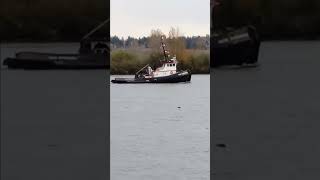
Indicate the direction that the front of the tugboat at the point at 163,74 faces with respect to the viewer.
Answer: facing to the right of the viewer
